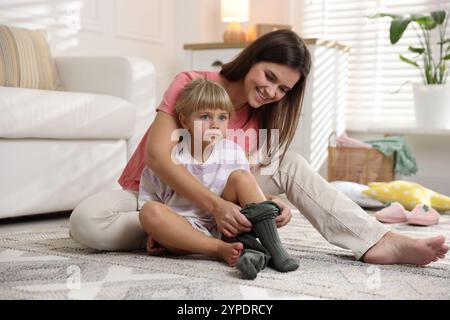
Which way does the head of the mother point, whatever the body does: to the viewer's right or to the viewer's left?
to the viewer's left

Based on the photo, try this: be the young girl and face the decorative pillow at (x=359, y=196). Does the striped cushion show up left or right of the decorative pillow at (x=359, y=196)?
left

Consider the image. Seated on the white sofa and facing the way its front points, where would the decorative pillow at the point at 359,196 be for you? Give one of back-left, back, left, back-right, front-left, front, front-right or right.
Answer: left

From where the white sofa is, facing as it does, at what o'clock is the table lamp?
The table lamp is roughly at 7 o'clock from the white sofa.

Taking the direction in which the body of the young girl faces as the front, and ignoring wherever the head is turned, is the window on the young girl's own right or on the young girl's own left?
on the young girl's own left

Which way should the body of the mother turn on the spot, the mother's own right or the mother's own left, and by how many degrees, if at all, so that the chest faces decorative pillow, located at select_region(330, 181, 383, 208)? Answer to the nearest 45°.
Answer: approximately 135° to the mother's own left

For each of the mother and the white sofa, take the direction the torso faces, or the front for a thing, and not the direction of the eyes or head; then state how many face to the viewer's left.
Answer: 0

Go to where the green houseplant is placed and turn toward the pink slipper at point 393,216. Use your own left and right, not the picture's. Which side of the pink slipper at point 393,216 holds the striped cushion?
right

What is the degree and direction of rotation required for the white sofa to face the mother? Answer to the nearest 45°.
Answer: approximately 45° to its left

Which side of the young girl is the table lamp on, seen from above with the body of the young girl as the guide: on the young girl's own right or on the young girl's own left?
on the young girl's own left

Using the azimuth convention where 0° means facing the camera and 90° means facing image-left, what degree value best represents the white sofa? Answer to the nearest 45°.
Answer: approximately 0°

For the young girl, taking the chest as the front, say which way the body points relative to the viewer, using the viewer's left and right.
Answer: facing the viewer and to the right of the viewer

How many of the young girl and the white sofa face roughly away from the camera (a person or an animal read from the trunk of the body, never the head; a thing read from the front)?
0

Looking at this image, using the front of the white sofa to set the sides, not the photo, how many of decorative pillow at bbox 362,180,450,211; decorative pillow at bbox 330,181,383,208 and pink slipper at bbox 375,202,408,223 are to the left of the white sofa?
3
